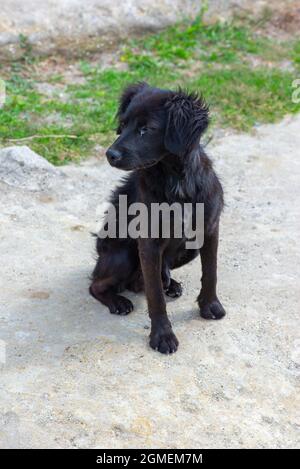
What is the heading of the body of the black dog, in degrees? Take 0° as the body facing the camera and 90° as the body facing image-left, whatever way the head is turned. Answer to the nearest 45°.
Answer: approximately 315°

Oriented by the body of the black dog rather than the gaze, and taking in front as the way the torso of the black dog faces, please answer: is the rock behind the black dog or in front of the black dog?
behind
